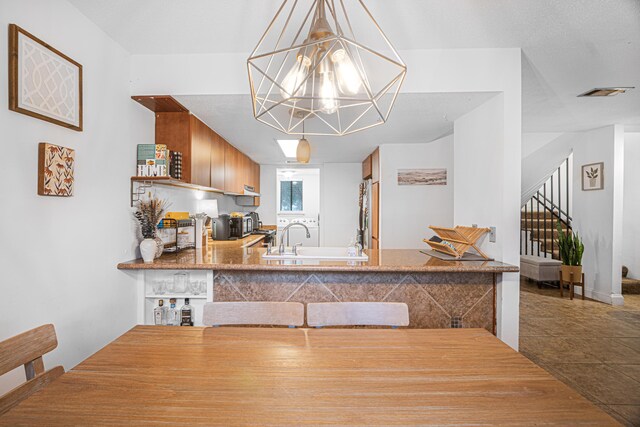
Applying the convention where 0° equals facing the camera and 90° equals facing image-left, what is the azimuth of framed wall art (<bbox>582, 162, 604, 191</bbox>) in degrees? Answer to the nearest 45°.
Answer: approximately 45°

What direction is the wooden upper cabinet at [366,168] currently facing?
to the viewer's left

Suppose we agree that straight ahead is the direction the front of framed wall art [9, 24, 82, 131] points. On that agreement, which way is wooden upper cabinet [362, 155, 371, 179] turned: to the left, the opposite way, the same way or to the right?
the opposite way

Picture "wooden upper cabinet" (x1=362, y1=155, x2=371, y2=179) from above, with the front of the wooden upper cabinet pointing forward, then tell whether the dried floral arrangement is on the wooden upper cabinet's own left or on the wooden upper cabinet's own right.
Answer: on the wooden upper cabinet's own left

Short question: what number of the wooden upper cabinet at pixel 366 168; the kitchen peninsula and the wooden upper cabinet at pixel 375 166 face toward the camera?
1

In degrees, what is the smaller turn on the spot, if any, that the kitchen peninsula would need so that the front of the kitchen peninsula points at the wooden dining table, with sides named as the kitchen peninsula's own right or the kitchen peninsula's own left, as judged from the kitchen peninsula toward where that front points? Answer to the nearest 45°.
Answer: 0° — it already faces it

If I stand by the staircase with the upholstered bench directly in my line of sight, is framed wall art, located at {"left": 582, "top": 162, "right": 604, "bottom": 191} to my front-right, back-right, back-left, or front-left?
front-left

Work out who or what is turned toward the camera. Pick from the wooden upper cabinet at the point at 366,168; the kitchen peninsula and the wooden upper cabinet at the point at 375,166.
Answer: the kitchen peninsula

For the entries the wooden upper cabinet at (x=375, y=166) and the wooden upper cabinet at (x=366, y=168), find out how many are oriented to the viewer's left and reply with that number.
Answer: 2

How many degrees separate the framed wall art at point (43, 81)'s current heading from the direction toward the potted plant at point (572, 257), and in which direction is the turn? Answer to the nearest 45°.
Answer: approximately 45° to its left

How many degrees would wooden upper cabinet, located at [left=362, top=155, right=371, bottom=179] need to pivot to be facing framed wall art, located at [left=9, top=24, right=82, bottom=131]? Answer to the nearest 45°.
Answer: approximately 90° to its left

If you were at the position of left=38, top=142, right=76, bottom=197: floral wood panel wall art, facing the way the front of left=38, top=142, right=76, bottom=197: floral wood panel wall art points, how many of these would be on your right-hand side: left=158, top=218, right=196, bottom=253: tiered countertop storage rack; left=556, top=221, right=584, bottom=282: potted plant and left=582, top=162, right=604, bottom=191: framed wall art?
0

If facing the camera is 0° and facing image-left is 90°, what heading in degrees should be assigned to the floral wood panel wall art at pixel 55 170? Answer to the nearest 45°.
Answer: approximately 315°

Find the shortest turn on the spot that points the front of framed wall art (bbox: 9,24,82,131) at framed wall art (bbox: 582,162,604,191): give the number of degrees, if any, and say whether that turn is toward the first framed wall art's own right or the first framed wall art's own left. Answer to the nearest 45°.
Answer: approximately 45° to the first framed wall art's own left

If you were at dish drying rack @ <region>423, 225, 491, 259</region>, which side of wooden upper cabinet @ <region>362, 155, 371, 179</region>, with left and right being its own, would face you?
left

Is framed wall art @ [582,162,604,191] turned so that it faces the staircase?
no

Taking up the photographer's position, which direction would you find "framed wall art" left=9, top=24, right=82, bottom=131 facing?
facing the viewer and to the right of the viewer

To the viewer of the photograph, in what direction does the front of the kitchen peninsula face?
facing the viewer

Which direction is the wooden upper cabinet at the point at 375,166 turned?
to the viewer's left
